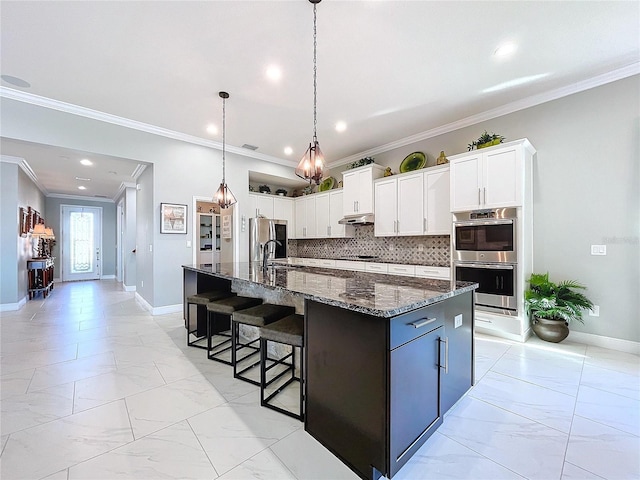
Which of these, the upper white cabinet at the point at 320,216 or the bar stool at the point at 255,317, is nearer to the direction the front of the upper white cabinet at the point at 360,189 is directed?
the bar stool

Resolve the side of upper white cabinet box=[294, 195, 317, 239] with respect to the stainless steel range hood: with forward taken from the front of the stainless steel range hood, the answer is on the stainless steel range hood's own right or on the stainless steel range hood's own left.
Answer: on the stainless steel range hood's own right

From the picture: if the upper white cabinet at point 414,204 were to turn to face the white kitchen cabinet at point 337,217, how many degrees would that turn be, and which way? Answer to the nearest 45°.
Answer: approximately 90° to its right

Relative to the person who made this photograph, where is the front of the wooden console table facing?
facing to the right of the viewer

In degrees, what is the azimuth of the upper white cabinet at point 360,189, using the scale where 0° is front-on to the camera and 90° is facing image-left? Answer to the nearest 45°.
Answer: approximately 45°

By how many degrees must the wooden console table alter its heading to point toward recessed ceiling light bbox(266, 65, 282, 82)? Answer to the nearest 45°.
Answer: approximately 90° to its right

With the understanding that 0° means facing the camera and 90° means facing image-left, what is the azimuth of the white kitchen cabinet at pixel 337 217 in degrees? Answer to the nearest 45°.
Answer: approximately 45°
